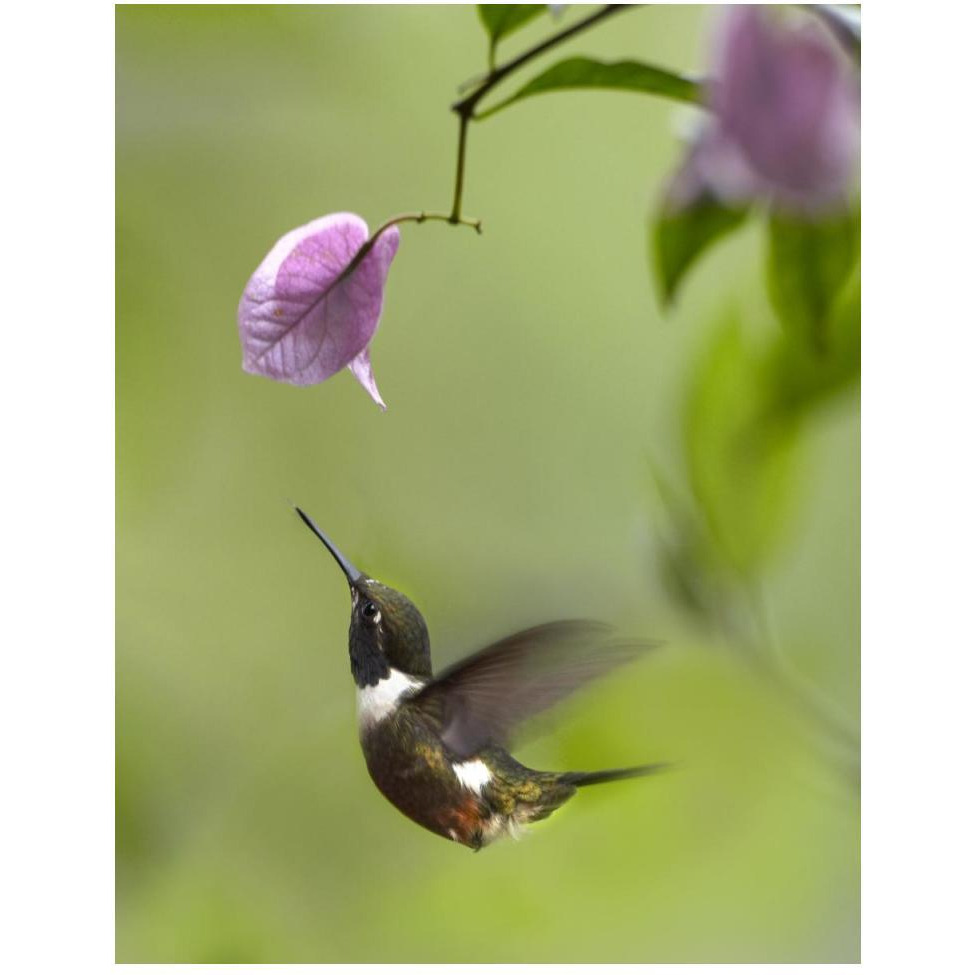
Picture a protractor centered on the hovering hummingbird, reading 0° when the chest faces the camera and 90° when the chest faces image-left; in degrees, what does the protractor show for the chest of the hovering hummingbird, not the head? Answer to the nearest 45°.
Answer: approximately 90°
